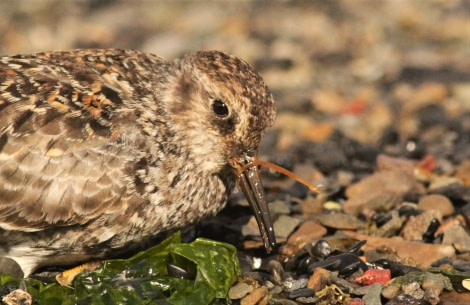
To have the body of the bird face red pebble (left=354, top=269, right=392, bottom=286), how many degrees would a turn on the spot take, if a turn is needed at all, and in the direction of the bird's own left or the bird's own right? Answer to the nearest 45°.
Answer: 0° — it already faces it

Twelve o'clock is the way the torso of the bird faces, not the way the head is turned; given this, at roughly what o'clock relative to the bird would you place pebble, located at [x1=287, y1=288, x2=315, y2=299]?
The pebble is roughly at 1 o'clock from the bird.

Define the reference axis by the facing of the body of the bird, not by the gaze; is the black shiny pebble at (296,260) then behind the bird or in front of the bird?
in front

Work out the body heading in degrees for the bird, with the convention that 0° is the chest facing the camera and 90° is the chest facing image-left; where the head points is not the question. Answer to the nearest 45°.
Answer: approximately 270°

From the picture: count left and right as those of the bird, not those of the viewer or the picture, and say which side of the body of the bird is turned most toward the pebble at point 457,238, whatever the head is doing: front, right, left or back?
front

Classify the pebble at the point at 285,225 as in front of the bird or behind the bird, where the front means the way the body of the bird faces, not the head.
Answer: in front

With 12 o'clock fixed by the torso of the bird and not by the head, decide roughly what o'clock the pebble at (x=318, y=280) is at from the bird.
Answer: The pebble is roughly at 1 o'clock from the bird.

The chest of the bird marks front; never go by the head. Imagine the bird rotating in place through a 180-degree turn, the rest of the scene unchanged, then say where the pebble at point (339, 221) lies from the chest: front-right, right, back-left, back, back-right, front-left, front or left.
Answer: back

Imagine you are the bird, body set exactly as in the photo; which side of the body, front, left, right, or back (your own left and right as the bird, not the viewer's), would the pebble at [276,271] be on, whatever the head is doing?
front

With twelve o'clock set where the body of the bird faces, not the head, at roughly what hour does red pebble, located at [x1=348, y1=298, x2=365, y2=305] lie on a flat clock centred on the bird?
The red pebble is roughly at 1 o'clock from the bird.

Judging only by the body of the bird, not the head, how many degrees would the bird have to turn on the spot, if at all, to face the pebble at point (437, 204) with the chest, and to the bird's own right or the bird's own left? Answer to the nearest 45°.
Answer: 0° — it already faces it

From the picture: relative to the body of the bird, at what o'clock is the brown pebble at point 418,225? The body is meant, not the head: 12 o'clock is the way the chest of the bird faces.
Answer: The brown pebble is roughly at 12 o'clock from the bird.
